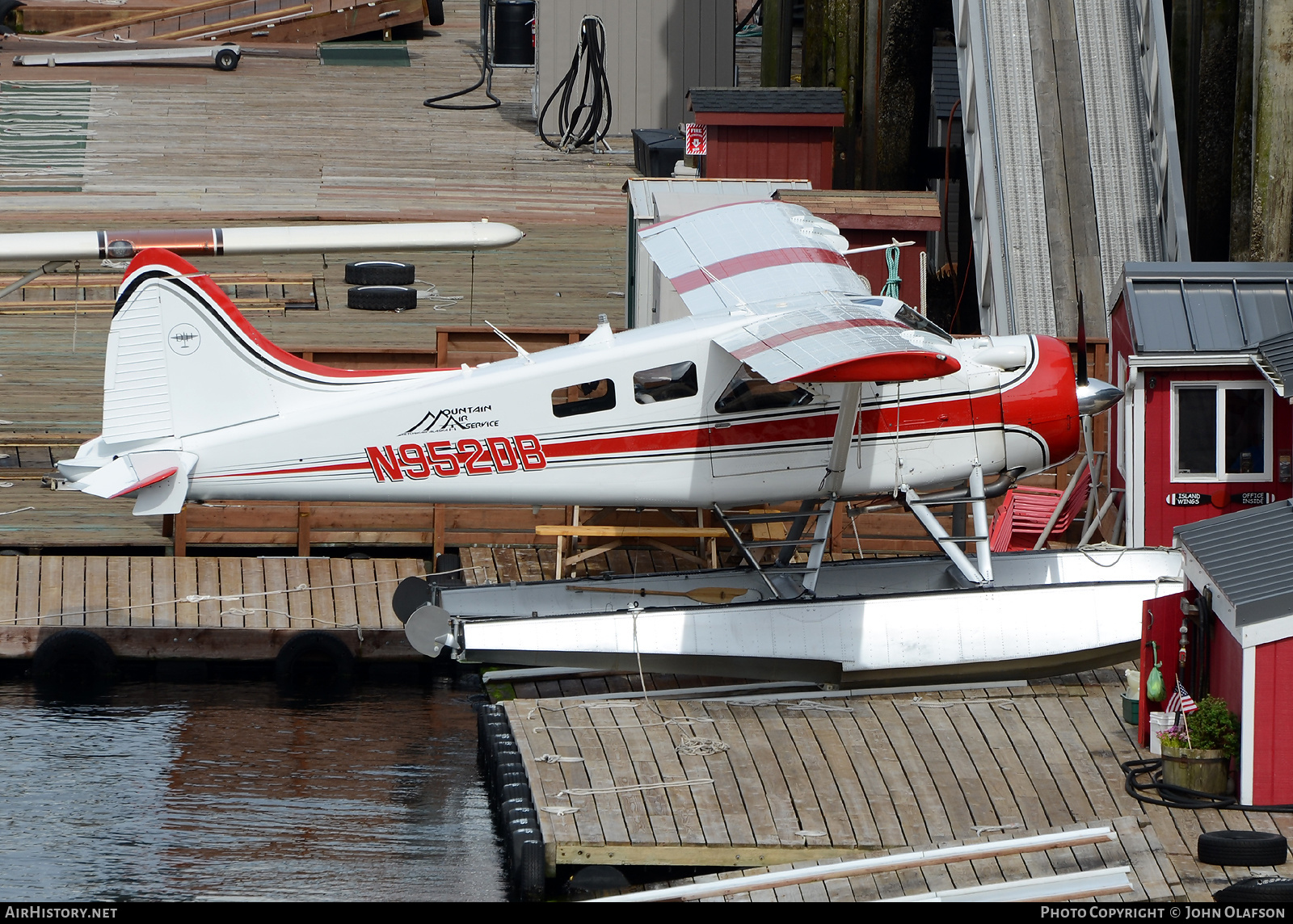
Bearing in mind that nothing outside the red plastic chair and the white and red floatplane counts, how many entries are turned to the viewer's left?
1

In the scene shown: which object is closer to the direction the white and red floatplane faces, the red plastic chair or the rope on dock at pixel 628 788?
the red plastic chair

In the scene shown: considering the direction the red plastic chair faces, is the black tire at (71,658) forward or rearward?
forward

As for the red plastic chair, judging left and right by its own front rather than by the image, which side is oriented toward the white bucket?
left

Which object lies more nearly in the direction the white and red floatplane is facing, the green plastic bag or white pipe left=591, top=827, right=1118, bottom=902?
the green plastic bag

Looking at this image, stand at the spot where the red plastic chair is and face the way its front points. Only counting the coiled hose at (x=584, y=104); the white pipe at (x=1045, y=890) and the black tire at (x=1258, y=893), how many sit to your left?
2

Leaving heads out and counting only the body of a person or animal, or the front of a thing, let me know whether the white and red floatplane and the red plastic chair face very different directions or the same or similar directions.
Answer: very different directions

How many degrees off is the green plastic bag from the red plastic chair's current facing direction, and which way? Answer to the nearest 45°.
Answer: approximately 90° to its left

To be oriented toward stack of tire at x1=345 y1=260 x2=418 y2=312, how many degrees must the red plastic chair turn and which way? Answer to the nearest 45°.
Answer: approximately 45° to its right

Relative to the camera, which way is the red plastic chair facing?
to the viewer's left

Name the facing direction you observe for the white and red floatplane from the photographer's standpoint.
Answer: facing to the right of the viewer
